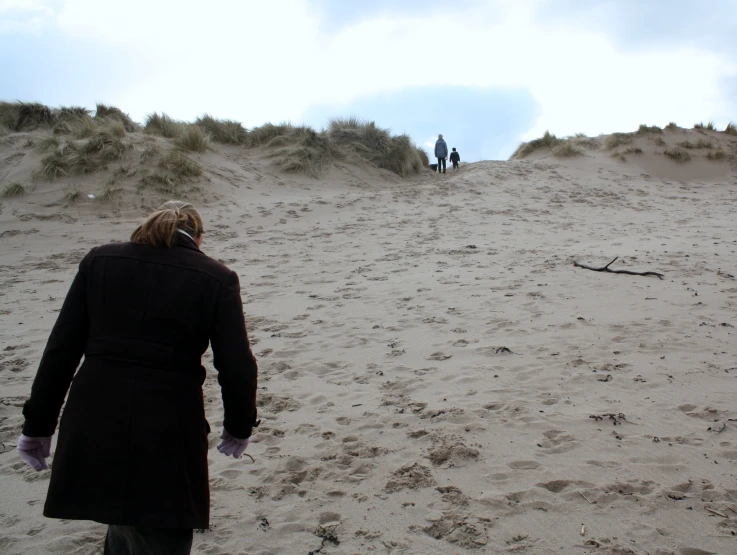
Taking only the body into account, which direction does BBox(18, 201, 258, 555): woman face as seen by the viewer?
away from the camera

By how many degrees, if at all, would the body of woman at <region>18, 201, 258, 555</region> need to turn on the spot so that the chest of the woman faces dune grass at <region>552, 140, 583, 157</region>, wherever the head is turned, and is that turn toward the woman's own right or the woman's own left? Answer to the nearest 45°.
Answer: approximately 45° to the woman's own right

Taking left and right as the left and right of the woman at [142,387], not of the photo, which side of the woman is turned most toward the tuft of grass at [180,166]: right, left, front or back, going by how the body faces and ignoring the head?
front

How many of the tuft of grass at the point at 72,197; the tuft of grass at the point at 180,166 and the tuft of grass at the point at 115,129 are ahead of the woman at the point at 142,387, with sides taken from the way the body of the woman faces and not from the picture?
3

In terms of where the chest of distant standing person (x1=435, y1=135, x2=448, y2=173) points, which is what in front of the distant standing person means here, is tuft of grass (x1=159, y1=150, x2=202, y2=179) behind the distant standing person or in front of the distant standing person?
behind

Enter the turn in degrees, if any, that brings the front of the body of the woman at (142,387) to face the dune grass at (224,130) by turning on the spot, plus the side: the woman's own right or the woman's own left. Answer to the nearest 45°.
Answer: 0° — they already face it

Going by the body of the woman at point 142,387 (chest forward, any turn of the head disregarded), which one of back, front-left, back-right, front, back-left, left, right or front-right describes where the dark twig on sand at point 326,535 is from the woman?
front-right

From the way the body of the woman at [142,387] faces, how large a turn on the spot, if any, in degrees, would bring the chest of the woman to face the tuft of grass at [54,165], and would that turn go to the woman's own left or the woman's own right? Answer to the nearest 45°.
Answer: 0° — they already face it

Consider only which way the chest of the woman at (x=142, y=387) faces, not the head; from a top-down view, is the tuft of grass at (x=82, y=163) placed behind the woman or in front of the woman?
in front

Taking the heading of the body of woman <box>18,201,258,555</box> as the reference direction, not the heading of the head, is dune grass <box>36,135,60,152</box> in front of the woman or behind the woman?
in front

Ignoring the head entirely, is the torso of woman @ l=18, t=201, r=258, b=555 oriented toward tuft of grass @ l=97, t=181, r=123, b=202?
yes

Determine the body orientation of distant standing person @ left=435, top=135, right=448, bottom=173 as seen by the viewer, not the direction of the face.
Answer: away from the camera

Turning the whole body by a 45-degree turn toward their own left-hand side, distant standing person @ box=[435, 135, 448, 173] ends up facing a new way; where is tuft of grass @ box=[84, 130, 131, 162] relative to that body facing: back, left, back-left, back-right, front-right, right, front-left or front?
left

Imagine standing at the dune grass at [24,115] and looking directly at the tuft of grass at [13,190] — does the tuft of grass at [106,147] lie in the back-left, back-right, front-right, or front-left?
front-left

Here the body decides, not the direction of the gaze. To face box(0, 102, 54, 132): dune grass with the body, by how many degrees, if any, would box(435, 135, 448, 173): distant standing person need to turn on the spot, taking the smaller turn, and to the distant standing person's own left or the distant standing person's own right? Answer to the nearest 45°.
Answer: approximately 90° to the distant standing person's own left

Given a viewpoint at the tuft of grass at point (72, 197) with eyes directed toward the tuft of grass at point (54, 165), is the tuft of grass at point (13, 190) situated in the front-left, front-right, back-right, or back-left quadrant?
front-left
